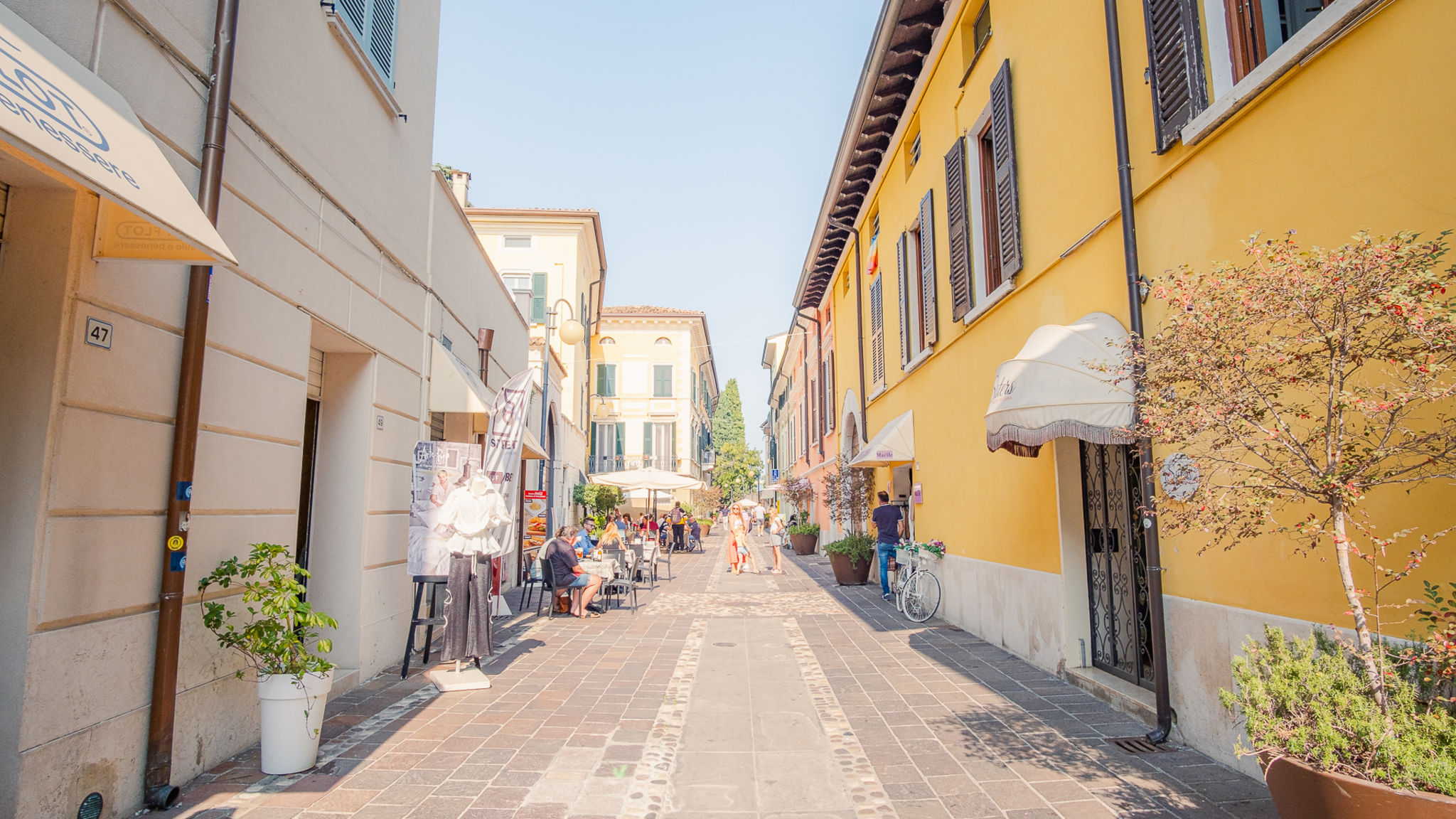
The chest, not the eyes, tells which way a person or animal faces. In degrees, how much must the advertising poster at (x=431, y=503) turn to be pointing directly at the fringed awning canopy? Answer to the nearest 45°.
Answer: approximately 45° to its left

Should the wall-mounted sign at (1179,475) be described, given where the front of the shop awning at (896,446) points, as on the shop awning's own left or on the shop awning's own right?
on the shop awning's own left

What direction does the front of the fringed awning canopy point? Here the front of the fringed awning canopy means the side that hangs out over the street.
to the viewer's left

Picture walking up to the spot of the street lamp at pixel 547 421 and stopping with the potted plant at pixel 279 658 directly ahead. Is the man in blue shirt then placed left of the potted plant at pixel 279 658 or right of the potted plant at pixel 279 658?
left

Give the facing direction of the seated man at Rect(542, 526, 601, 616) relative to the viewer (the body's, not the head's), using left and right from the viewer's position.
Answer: facing to the right of the viewer

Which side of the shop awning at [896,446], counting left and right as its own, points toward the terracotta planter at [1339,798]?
left

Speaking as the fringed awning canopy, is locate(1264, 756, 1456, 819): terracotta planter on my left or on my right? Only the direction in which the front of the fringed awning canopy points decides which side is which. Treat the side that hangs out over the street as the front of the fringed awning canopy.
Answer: on my left

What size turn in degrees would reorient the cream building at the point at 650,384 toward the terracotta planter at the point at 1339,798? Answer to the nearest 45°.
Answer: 0° — it already faces it

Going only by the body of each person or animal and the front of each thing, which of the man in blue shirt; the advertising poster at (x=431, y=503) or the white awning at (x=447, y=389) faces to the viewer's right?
the white awning

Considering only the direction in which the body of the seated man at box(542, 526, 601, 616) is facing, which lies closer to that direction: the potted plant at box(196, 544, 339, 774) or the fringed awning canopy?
the fringed awning canopy

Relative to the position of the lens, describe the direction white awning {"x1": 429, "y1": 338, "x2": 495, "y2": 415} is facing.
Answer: facing to the right of the viewer

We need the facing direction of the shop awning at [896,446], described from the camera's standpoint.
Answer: facing to the left of the viewer
